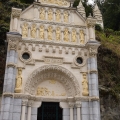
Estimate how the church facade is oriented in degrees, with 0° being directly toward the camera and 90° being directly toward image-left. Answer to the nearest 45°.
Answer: approximately 0°
